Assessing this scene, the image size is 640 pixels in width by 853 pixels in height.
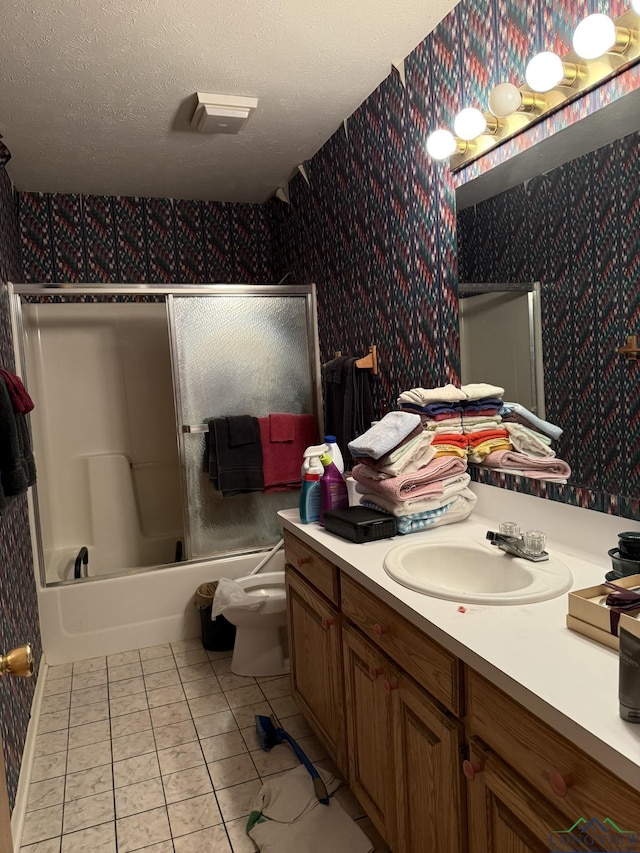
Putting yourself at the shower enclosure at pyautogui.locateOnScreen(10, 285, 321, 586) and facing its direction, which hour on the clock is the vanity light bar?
The vanity light bar is roughly at 11 o'clock from the shower enclosure.

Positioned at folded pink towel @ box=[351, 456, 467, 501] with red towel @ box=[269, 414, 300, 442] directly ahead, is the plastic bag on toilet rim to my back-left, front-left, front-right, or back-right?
front-left

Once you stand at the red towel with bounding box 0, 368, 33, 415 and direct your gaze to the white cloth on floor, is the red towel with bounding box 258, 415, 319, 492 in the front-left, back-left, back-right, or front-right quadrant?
front-left

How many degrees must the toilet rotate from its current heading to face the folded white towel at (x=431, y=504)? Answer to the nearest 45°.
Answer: approximately 135° to its left

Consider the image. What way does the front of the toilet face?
to the viewer's left

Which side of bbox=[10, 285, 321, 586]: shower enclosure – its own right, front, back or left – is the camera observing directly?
front

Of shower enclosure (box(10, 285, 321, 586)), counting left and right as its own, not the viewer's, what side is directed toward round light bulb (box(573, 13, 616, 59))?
front

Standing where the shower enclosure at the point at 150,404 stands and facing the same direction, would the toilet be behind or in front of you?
in front
